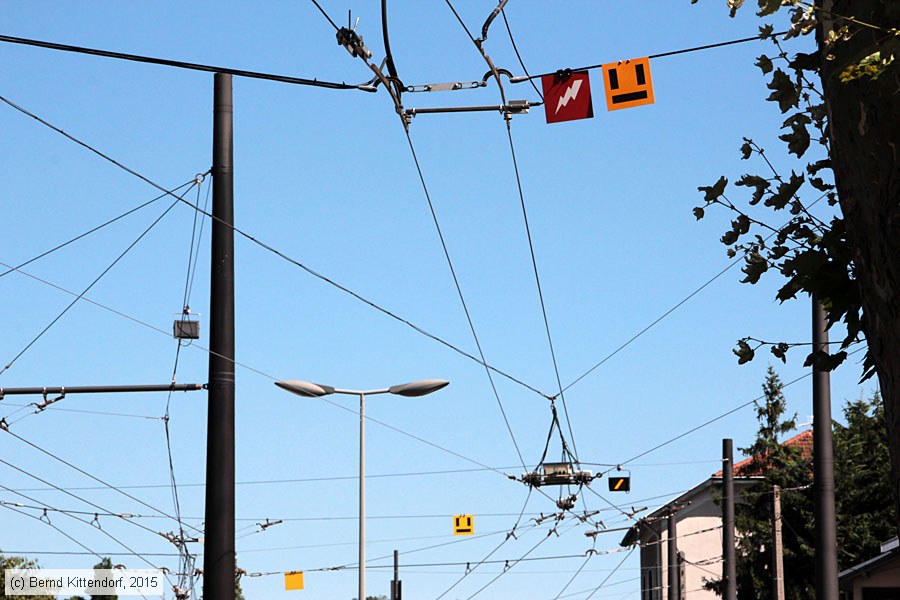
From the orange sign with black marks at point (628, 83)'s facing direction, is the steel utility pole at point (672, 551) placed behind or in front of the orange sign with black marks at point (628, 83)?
behind

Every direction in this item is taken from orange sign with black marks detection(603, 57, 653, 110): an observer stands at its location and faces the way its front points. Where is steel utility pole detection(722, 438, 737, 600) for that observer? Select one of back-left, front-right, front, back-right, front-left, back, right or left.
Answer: back

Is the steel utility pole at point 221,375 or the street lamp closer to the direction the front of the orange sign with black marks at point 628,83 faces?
the steel utility pole

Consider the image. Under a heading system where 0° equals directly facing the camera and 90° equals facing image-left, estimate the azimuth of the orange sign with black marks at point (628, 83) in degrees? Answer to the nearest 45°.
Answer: approximately 0°

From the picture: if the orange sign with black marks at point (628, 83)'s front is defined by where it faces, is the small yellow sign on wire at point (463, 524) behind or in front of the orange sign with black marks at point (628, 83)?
behind

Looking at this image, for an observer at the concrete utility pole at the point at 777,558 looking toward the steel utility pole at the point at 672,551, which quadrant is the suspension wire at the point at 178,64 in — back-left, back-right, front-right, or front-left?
back-left

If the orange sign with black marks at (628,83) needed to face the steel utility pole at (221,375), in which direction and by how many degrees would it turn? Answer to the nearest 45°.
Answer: approximately 45° to its right
